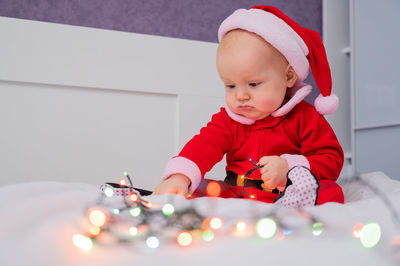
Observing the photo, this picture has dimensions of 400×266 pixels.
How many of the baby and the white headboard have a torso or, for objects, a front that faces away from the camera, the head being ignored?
0

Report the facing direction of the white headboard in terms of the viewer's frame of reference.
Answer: facing the viewer and to the right of the viewer

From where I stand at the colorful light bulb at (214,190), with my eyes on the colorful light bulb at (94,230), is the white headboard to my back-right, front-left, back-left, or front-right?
back-right

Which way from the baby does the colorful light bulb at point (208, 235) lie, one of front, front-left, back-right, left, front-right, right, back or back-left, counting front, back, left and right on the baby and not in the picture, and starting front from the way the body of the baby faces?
front-left

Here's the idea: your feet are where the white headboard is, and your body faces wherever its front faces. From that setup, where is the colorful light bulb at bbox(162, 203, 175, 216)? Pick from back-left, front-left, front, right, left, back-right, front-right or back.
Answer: front-right

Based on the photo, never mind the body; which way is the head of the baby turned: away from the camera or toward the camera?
toward the camera

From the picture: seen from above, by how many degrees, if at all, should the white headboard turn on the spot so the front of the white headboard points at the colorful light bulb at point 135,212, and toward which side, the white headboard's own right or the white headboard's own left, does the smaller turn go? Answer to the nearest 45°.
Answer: approximately 45° to the white headboard's own right

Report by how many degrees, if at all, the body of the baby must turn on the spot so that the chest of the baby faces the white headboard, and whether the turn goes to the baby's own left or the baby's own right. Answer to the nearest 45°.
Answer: approximately 90° to the baby's own right

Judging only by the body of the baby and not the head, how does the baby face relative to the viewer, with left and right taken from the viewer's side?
facing the viewer and to the left of the viewer
